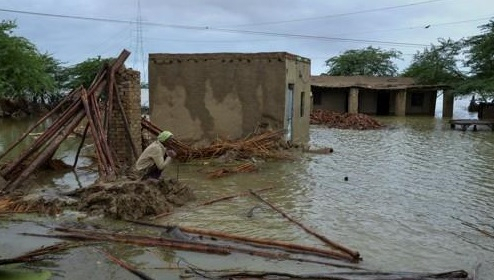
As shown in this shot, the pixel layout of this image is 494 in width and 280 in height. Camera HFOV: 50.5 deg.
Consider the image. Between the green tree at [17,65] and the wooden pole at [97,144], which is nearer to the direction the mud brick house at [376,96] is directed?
the wooden pole

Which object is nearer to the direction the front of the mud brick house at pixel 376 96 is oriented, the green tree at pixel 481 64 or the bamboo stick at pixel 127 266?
the bamboo stick

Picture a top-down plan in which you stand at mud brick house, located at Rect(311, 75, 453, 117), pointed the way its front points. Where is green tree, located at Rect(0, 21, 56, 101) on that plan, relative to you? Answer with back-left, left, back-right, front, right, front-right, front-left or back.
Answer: front-right

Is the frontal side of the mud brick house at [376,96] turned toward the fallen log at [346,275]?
yes

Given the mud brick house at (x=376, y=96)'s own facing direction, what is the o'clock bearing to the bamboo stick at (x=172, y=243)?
The bamboo stick is roughly at 12 o'clock from the mud brick house.

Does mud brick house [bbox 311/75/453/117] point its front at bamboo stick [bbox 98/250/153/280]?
yes

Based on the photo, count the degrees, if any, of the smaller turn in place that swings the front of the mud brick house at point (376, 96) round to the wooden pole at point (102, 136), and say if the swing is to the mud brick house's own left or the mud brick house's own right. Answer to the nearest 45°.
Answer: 0° — it already faces it

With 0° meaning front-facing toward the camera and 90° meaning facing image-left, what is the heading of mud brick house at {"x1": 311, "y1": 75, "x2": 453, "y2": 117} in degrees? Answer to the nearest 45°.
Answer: approximately 0°

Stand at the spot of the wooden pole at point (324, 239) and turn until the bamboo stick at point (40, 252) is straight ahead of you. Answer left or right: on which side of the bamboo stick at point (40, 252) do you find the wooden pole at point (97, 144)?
right

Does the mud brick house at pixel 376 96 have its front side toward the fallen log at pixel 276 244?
yes

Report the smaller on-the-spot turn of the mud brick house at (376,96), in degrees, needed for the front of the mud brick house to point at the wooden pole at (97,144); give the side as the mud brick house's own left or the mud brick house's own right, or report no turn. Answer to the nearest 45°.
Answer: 0° — it already faces it
